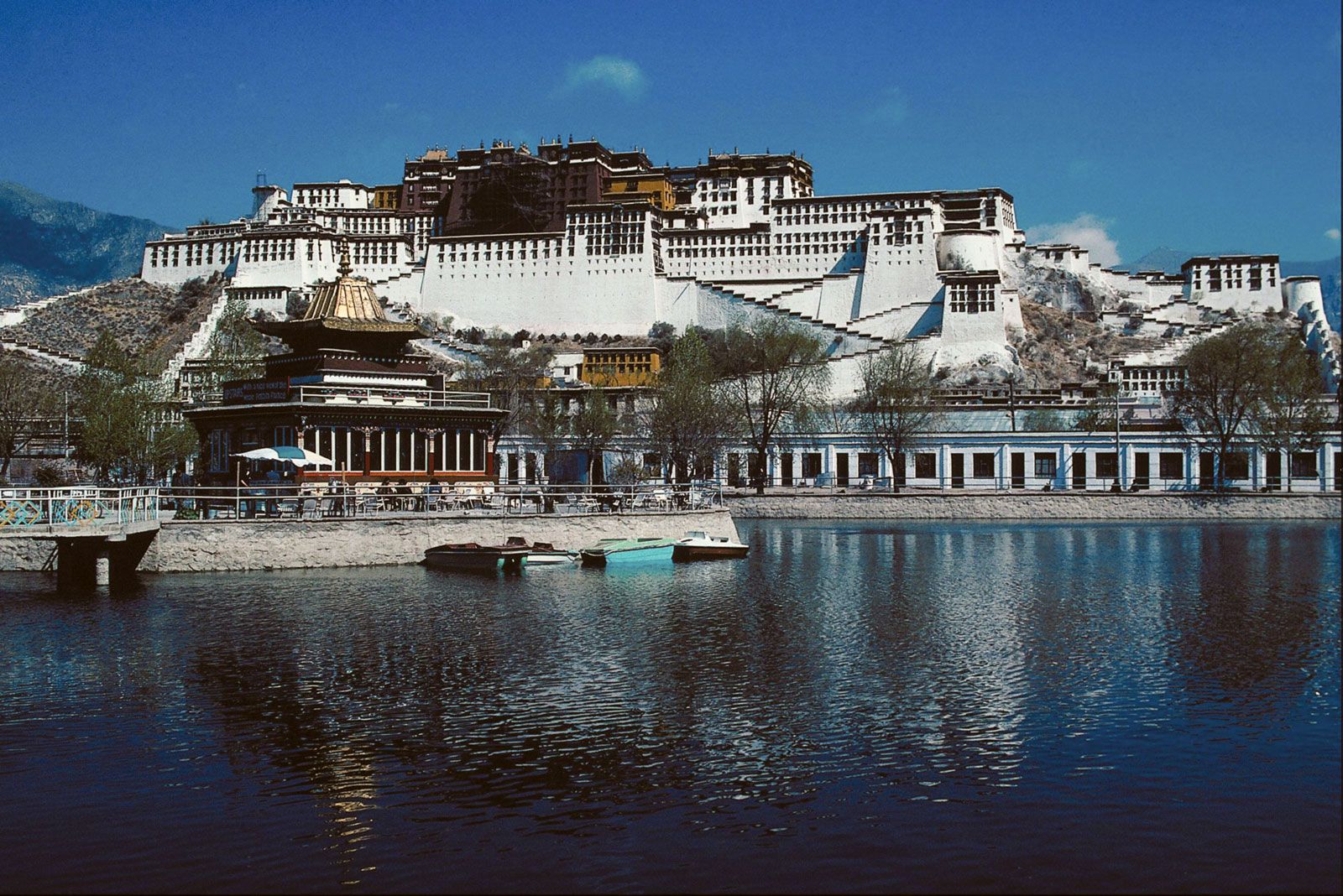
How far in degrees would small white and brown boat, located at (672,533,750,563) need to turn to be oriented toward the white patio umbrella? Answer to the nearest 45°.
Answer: approximately 180°

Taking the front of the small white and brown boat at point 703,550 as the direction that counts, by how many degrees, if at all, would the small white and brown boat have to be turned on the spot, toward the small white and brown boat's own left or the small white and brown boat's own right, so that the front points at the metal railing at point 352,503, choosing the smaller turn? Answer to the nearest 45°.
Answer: approximately 180°

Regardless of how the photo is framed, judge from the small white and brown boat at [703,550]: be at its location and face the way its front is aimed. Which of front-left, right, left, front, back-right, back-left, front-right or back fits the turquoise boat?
back-right

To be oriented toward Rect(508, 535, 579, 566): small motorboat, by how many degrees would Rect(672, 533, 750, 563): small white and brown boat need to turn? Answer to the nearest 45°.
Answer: approximately 135° to its right

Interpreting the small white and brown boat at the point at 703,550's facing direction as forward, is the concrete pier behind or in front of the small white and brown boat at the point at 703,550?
behind

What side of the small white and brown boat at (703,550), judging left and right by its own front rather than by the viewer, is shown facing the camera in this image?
right
